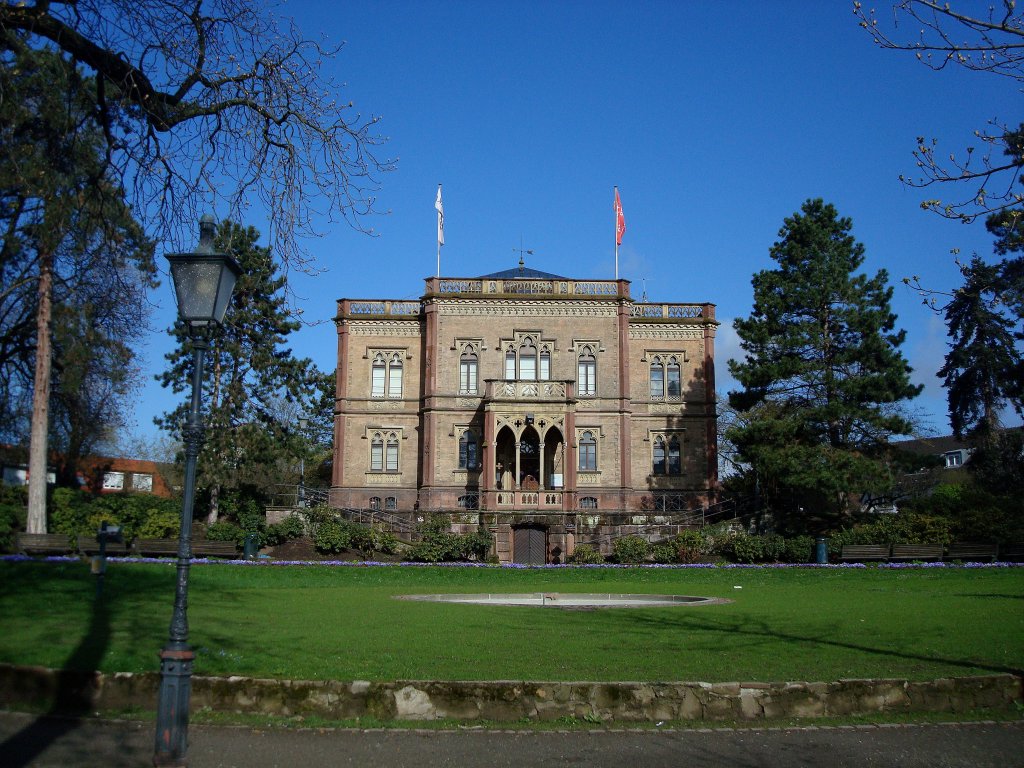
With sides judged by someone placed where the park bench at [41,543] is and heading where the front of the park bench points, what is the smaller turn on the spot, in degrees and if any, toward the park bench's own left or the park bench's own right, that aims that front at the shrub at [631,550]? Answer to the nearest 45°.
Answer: approximately 90° to the park bench's own left

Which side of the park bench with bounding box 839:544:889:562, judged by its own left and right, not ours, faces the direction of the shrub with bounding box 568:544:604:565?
right

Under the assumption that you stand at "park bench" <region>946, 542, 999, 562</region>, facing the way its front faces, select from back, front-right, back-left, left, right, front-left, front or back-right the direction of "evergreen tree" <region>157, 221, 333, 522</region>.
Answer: right

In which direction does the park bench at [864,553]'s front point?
toward the camera

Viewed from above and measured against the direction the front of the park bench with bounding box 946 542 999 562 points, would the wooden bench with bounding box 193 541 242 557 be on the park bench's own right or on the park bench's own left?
on the park bench's own right

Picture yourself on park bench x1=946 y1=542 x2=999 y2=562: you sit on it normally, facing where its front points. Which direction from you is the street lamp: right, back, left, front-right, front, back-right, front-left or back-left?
front

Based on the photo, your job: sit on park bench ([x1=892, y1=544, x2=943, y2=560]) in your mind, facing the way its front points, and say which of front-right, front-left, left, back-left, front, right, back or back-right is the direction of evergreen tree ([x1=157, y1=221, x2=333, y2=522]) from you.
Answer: right

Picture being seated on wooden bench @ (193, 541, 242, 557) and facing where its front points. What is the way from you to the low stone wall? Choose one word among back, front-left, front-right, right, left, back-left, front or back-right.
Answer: front

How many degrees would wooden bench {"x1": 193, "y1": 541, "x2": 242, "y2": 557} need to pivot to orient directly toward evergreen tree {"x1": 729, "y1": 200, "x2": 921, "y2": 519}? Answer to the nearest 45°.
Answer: approximately 90° to its left

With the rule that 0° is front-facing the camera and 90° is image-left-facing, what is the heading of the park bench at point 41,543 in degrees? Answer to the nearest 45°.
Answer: approximately 0°

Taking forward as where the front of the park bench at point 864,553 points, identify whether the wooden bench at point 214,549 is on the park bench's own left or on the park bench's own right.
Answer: on the park bench's own right

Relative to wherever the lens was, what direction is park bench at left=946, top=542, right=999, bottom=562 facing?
facing the viewer

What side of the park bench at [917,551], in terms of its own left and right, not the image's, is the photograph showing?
front

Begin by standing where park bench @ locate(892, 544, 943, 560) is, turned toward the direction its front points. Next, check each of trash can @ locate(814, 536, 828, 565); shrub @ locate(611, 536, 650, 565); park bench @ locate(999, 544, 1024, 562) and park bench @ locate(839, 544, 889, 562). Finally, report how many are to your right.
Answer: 3

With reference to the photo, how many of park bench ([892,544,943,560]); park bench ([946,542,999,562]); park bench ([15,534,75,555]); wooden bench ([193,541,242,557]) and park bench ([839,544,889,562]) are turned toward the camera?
5
